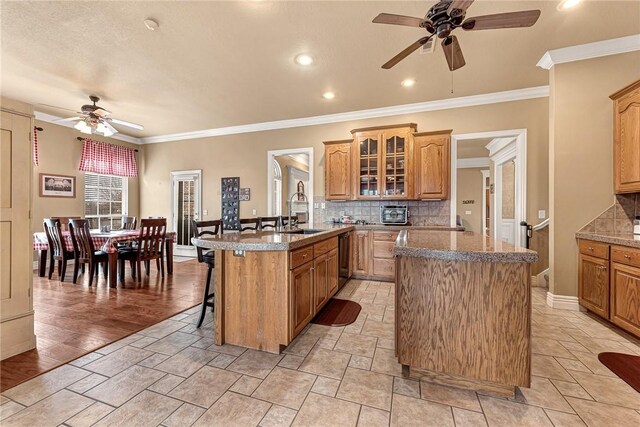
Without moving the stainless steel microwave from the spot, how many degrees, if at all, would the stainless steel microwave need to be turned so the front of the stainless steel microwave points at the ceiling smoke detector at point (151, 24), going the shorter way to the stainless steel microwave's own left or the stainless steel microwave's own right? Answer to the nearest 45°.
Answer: approximately 45° to the stainless steel microwave's own right

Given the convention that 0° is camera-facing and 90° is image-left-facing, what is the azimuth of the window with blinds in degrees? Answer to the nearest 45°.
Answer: approximately 315°

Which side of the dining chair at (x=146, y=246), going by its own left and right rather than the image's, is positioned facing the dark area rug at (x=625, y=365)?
back

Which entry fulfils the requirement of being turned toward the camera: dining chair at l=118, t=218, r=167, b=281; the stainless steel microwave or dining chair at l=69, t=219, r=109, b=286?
the stainless steel microwave

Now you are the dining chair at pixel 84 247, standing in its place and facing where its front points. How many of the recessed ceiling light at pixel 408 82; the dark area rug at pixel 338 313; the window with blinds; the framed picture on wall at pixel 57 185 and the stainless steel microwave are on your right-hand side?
3

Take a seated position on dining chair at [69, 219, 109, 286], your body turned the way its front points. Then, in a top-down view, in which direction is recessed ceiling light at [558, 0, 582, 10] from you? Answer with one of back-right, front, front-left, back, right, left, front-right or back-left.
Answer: right

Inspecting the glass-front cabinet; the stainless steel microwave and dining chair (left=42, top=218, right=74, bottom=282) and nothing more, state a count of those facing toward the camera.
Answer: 2

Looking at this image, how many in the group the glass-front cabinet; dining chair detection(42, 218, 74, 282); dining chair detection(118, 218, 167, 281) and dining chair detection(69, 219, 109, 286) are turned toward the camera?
1

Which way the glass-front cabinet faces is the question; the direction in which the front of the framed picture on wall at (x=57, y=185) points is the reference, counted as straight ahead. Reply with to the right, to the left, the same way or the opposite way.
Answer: to the right

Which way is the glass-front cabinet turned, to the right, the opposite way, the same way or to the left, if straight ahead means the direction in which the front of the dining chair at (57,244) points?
the opposite way

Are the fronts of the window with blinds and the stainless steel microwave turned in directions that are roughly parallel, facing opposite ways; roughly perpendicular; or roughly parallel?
roughly perpendicular

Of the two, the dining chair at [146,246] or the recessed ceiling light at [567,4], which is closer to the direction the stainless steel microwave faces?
the recessed ceiling light

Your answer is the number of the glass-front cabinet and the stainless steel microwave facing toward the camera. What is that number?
2

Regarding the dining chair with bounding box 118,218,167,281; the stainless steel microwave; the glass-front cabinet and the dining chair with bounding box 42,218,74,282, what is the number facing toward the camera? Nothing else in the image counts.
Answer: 2

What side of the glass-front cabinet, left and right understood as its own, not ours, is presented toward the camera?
front

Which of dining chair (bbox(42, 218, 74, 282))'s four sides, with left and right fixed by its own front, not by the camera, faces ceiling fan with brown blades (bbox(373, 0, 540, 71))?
right

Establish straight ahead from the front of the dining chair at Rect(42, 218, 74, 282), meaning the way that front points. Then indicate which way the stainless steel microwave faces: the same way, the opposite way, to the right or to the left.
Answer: the opposite way

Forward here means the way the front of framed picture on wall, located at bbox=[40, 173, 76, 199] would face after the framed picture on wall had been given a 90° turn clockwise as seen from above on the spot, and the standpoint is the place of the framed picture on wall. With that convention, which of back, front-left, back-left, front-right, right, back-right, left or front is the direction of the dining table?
front-left

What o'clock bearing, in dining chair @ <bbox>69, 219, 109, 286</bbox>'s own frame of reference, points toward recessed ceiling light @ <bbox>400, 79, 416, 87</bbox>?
The recessed ceiling light is roughly at 3 o'clock from the dining chair.
